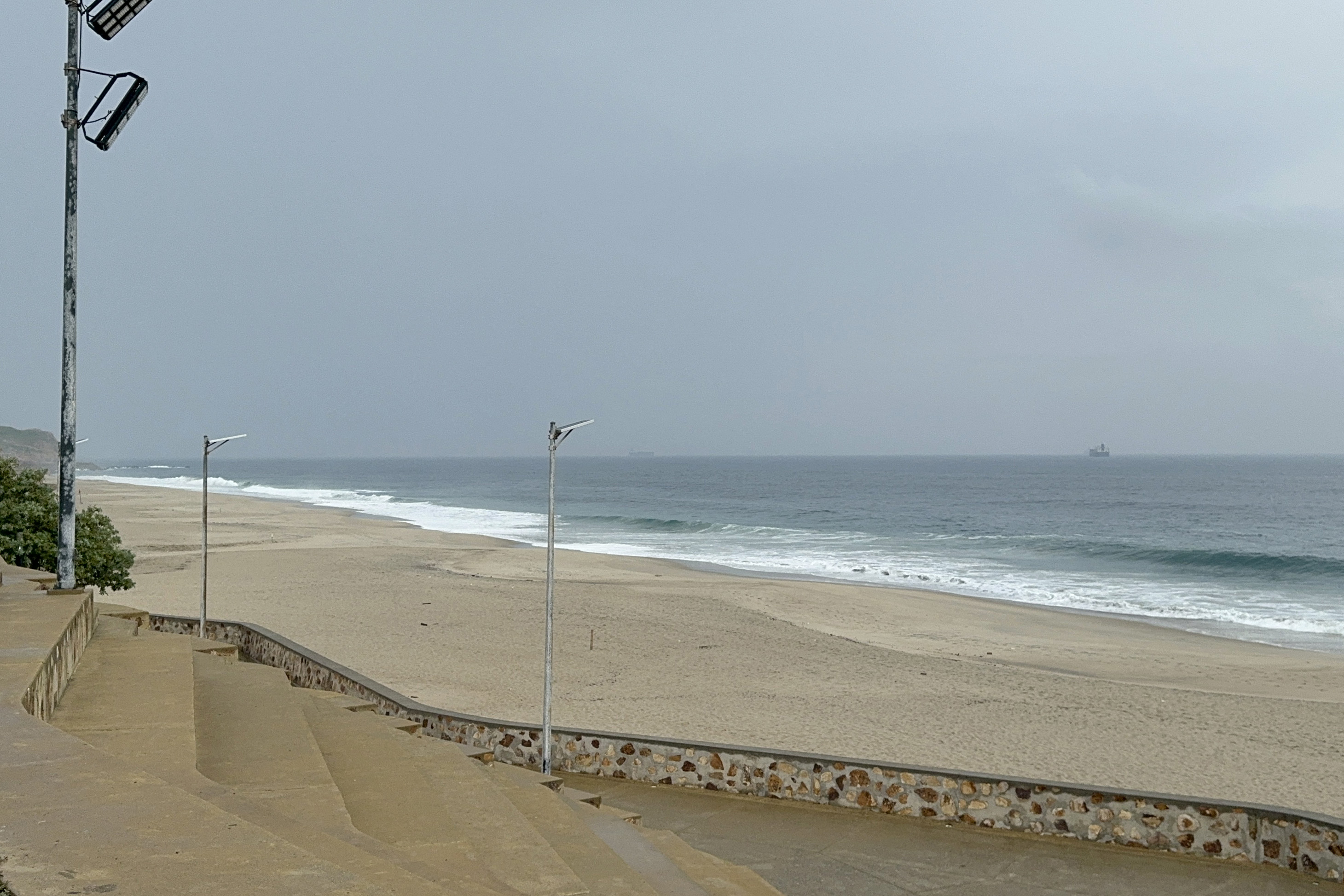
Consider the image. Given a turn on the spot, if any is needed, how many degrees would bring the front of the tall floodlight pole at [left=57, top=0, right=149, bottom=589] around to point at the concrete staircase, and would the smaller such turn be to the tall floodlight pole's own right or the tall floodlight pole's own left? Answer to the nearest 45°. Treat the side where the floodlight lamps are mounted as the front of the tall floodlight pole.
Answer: approximately 90° to the tall floodlight pole's own right

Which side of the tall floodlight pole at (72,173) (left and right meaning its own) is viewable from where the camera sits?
right

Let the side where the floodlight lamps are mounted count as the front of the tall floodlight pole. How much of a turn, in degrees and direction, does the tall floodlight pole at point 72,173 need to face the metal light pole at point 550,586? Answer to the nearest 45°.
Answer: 0° — it already faces it

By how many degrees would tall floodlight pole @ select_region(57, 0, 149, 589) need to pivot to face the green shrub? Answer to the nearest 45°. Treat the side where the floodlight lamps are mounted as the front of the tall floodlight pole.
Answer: approximately 90° to its left

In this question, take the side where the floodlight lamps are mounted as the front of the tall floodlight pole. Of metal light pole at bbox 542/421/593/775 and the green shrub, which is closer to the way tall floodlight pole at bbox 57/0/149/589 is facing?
the metal light pole
